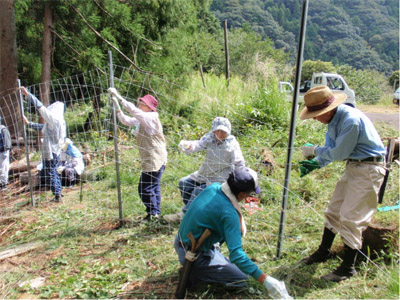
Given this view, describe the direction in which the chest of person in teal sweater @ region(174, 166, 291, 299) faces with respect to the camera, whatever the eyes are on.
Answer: to the viewer's right

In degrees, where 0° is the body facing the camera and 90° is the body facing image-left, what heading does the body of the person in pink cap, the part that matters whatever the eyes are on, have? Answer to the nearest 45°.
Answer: approximately 90°

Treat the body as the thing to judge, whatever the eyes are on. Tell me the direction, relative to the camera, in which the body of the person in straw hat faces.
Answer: to the viewer's left

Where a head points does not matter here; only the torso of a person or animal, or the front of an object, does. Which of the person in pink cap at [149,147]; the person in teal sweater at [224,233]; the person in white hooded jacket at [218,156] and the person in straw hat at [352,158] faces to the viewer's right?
the person in teal sweater

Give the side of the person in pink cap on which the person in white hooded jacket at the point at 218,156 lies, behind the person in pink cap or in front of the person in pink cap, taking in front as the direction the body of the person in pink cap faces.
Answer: behind
